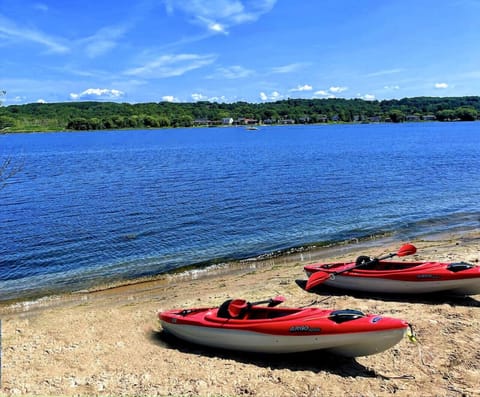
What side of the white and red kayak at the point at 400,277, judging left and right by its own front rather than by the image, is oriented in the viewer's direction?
right

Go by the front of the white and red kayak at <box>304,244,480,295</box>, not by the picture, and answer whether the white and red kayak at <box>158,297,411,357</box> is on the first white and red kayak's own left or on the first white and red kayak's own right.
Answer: on the first white and red kayak's own right
